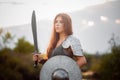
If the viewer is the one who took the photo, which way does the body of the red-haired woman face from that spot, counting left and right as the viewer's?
facing the viewer and to the left of the viewer

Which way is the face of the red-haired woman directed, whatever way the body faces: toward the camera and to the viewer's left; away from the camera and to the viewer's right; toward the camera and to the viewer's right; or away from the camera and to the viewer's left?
toward the camera and to the viewer's left
